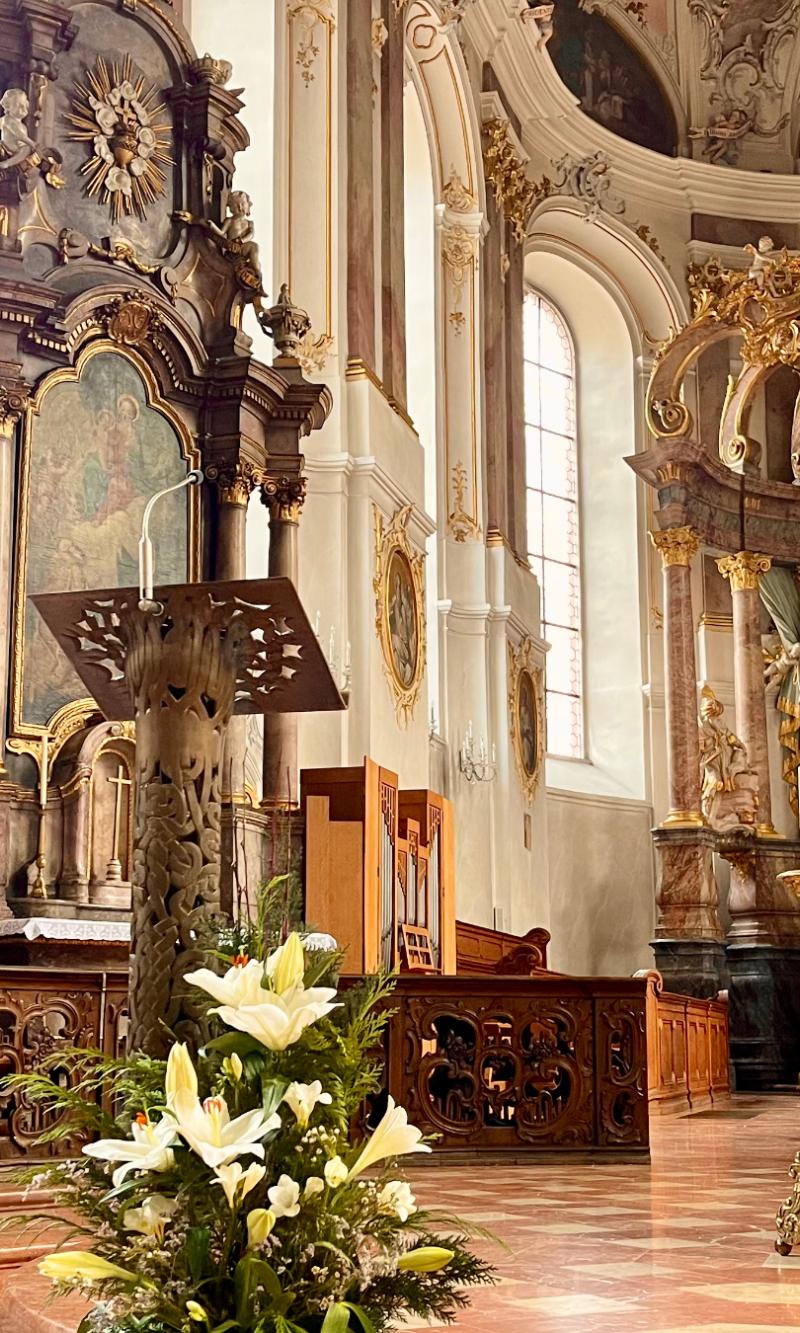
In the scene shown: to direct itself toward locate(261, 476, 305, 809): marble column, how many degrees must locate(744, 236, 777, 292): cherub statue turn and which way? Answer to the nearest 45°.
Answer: approximately 45° to its left

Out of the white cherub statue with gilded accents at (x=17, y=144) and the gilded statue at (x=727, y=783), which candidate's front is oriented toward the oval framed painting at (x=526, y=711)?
the gilded statue at (x=727, y=783)

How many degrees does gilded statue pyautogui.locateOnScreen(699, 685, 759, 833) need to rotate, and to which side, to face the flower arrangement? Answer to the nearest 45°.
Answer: approximately 45° to its left

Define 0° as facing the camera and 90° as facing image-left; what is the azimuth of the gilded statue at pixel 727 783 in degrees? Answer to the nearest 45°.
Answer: approximately 45°

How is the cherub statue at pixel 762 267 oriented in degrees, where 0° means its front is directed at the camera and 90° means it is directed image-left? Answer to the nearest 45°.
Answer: approximately 45°

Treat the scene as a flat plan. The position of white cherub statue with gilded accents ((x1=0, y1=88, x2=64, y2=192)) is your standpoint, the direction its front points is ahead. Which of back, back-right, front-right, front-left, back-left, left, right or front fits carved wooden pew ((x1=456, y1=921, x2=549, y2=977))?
left

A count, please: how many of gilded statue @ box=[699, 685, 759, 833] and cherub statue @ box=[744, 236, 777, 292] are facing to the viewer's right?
0

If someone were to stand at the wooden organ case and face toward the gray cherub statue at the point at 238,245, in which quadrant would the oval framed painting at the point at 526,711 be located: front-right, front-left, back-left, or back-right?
back-right

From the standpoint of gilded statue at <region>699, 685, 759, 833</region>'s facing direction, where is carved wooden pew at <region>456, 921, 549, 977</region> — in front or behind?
in front

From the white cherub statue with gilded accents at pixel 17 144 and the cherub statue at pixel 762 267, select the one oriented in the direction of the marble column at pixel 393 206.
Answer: the cherub statue at pixel 762 267

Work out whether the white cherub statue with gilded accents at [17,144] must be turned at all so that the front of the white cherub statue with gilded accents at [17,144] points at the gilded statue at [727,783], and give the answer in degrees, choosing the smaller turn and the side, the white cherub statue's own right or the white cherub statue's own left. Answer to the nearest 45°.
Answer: approximately 90° to the white cherub statue's own left
